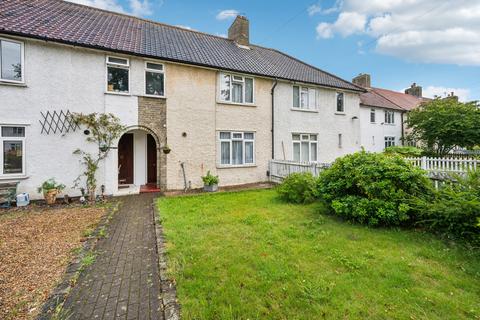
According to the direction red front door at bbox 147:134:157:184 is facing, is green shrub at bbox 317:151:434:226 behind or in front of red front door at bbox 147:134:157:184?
in front

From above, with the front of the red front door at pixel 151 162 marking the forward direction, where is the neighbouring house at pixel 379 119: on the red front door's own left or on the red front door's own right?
on the red front door's own left

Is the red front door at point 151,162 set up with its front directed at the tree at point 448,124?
no

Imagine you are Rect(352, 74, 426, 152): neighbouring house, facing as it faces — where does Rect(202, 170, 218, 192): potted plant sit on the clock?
The potted plant is roughly at 2 o'clock from the neighbouring house.

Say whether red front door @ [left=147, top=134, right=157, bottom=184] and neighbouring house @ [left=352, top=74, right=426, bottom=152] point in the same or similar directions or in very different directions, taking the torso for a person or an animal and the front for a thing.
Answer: same or similar directions

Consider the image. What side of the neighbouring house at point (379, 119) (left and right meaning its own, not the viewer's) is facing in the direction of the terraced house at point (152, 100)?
right

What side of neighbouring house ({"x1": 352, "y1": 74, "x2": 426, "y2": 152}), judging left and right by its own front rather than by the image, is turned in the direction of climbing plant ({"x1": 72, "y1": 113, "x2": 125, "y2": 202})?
right

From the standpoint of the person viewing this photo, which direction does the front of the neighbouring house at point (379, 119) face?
facing the viewer and to the right of the viewer

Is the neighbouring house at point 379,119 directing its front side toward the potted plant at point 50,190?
no

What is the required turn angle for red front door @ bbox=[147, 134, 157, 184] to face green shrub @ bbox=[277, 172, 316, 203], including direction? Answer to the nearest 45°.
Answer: approximately 45° to its left

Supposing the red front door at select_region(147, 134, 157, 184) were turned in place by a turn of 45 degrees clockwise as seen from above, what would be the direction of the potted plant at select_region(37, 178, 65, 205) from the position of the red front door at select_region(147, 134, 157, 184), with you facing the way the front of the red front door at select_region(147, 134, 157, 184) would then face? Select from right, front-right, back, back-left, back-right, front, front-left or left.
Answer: front

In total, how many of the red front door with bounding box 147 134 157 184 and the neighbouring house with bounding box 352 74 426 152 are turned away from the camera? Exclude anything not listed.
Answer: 0

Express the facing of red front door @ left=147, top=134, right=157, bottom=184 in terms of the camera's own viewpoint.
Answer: facing the viewer

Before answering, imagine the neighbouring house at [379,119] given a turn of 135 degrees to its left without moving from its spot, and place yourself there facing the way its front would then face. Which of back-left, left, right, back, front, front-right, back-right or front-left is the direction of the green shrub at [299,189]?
back

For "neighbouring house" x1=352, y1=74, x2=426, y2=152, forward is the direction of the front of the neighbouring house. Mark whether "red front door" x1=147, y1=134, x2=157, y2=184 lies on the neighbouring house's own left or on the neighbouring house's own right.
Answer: on the neighbouring house's own right
